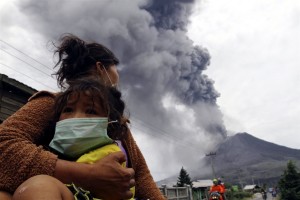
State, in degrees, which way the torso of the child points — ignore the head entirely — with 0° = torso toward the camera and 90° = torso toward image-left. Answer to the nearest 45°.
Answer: approximately 45°

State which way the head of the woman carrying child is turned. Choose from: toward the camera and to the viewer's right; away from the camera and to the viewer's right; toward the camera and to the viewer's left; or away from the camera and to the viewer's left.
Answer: away from the camera and to the viewer's right

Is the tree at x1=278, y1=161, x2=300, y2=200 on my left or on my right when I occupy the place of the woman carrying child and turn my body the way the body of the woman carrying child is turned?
on my left

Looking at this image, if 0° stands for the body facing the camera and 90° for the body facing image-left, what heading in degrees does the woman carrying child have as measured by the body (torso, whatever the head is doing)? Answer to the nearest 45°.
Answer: approximately 315°

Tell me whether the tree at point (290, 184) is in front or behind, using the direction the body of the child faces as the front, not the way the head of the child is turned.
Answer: behind

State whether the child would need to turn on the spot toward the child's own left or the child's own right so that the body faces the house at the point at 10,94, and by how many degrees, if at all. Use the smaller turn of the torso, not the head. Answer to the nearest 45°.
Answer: approximately 135° to the child's own right
